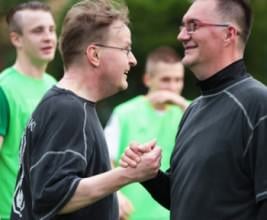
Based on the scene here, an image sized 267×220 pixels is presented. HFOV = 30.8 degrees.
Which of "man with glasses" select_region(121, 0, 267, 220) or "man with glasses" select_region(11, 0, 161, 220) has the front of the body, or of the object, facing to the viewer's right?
"man with glasses" select_region(11, 0, 161, 220)

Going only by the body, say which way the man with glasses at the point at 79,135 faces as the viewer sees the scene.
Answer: to the viewer's right

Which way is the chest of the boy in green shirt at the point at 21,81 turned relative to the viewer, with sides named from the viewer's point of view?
facing the viewer and to the right of the viewer

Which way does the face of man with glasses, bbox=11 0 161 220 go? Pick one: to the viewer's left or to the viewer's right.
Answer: to the viewer's right

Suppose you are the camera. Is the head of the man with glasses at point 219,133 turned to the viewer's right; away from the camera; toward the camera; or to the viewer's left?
to the viewer's left

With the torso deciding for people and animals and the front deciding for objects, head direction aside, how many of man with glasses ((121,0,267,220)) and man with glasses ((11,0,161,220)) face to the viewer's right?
1

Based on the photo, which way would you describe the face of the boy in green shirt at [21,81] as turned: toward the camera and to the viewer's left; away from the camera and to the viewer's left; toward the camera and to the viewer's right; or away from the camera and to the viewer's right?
toward the camera and to the viewer's right

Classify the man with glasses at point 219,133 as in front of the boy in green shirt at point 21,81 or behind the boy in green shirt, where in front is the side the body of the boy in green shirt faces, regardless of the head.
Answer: in front

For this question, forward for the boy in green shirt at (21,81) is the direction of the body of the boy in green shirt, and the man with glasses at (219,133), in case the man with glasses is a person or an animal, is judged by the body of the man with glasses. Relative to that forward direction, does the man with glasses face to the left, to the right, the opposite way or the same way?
to the right

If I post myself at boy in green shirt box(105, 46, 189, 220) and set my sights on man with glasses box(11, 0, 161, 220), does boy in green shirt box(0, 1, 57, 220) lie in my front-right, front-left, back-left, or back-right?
front-right

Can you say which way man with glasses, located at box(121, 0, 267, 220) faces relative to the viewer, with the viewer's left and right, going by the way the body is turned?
facing the viewer and to the left of the viewer

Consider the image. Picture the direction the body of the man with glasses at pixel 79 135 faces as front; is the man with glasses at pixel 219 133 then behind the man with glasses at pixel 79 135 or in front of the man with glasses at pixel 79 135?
in front

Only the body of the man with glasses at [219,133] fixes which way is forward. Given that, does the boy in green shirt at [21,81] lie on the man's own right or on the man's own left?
on the man's own right
